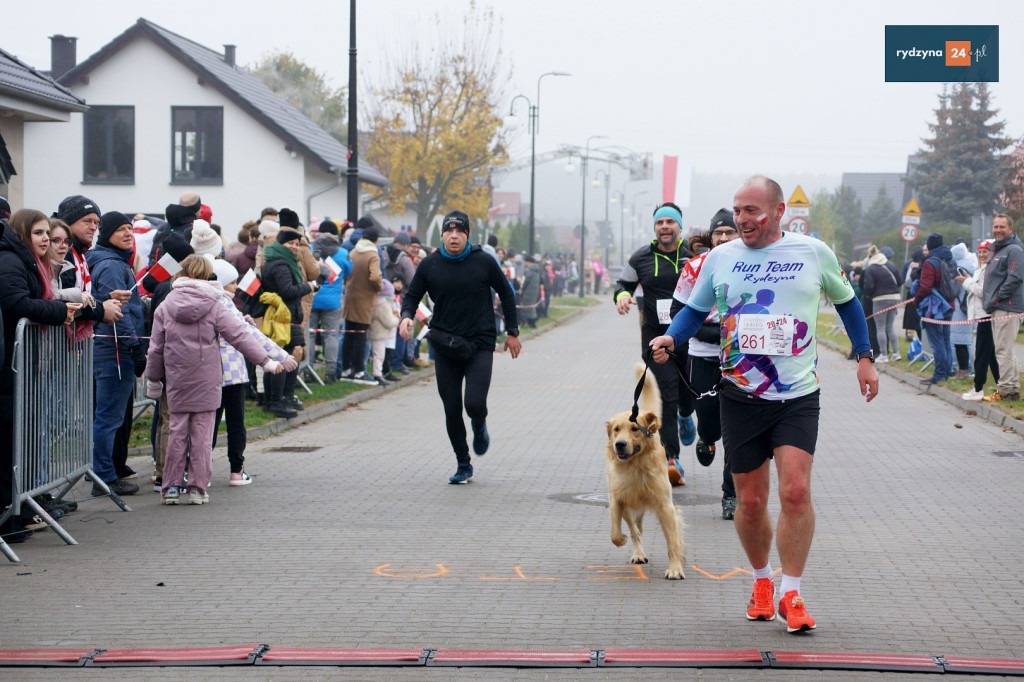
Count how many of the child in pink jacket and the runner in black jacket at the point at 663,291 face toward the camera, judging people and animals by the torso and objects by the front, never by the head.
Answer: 1

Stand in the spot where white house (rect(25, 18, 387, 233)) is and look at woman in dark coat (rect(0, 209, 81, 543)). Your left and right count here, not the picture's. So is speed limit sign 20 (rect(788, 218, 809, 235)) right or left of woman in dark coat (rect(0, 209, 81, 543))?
left

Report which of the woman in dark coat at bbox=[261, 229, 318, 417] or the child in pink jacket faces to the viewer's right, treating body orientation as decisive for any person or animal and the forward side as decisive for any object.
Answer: the woman in dark coat

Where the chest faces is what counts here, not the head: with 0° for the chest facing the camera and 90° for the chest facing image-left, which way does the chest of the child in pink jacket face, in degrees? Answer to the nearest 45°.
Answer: approximately 180°

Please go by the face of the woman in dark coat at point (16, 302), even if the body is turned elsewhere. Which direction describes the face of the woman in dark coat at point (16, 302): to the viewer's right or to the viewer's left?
to the viewer's right

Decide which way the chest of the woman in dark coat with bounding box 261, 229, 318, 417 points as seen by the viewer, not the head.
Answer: to the viewer's right

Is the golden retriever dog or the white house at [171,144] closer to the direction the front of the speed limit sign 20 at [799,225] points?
the golden retriever dog

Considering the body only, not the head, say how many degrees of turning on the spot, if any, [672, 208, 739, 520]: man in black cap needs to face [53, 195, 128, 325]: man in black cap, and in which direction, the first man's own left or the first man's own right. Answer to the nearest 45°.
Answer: approximately 90° to the first man's own right

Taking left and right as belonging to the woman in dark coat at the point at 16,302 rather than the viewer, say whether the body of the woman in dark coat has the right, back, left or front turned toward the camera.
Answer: right

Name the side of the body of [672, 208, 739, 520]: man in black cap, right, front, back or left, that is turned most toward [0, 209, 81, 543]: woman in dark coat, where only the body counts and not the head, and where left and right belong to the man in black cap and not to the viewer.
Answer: right

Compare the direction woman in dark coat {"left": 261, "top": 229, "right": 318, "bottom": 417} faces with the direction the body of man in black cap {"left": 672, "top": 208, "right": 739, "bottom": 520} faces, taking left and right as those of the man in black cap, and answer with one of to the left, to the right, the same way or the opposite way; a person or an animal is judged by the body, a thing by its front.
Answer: to the left

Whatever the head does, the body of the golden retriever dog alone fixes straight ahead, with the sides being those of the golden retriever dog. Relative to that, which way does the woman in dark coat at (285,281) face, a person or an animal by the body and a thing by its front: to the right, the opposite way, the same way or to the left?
to the left
